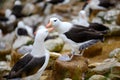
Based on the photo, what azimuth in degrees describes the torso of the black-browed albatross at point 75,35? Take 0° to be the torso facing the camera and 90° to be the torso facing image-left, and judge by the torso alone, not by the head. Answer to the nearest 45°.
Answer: approximately 90°

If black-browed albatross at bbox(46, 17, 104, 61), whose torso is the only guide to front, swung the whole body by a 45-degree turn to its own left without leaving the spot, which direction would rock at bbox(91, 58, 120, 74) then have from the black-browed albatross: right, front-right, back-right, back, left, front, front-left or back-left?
left
